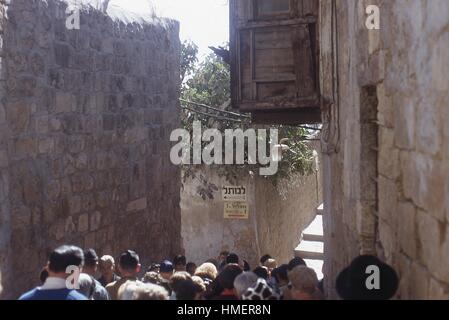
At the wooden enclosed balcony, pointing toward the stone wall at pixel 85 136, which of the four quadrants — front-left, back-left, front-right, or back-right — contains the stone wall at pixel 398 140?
front-left

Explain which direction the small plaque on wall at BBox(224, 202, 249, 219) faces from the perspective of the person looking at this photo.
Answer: facing the viewer

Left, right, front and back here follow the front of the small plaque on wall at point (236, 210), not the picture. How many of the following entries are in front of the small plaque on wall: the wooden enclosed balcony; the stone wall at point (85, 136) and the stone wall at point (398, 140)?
3

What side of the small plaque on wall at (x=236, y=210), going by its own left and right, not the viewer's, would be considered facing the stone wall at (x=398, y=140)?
front

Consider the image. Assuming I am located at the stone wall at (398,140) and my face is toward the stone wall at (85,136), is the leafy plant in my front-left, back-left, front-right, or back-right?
front-right

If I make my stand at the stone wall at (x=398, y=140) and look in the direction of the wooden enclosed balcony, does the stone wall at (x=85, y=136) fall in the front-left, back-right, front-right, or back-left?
front-left

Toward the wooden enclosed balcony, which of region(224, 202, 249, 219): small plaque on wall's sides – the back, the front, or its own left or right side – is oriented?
front

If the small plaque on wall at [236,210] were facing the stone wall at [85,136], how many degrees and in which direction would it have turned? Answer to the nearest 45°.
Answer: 0° — it already faces it
